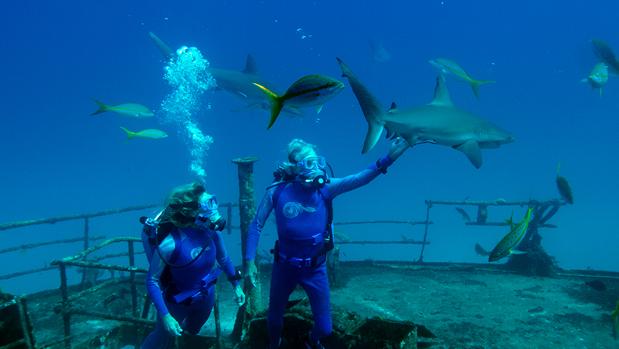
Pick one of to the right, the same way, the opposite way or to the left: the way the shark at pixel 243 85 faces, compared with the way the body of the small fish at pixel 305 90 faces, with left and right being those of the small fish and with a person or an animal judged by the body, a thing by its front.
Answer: the same way

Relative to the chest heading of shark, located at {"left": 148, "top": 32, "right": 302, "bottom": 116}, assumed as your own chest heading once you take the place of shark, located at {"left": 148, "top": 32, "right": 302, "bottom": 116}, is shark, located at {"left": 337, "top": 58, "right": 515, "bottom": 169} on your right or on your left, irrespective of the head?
on your right

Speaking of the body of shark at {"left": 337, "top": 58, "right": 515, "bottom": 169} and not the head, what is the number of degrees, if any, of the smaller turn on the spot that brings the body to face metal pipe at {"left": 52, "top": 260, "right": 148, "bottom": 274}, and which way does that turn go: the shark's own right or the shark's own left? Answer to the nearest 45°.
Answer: approximately 180°

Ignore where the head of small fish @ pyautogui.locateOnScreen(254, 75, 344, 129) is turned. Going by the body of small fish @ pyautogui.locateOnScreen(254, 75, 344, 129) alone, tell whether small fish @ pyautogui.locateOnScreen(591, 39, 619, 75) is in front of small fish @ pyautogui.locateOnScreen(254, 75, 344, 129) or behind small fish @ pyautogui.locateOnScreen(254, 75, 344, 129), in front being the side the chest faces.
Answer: in front

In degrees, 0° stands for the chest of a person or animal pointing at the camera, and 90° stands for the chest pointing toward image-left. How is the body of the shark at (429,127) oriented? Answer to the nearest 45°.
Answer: approximately 270°

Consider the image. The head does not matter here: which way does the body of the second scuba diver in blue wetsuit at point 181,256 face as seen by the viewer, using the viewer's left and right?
facing the viewer and to the right of the viewer

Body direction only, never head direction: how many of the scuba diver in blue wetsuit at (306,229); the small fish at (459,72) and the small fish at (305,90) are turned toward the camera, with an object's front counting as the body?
1

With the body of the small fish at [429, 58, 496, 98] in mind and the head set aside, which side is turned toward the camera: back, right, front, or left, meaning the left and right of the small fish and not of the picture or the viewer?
left

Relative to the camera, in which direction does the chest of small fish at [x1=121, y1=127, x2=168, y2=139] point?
to the viewer's right

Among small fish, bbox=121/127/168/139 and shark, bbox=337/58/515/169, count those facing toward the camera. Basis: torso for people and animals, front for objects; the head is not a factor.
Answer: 0

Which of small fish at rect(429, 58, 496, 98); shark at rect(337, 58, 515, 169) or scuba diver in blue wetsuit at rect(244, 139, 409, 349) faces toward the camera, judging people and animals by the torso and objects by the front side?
the scuba diver in blue wetsuit

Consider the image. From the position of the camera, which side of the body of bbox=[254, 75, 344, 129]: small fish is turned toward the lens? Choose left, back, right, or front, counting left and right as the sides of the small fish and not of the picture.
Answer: right

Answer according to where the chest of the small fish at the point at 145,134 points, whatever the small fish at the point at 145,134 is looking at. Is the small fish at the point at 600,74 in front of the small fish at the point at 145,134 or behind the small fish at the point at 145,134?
in front

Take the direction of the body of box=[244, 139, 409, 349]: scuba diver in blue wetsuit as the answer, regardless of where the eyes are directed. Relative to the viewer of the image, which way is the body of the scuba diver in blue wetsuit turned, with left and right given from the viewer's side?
facing the viewer

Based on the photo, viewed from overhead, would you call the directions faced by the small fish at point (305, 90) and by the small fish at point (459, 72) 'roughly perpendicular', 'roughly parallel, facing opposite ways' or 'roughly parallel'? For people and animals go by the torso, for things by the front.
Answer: roughly parallel, facing opposite ways

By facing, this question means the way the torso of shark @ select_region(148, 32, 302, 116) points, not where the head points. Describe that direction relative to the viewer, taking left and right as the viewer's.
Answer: facing to the right of the viewer

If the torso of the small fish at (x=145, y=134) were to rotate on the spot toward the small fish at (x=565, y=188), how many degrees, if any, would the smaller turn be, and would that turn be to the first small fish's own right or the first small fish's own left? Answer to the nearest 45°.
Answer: approximately 45° to the first small fish's own right

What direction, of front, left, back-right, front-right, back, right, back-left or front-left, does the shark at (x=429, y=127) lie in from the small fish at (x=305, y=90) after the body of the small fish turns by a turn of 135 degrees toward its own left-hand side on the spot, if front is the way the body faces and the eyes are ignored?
right
